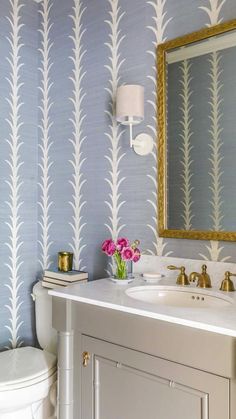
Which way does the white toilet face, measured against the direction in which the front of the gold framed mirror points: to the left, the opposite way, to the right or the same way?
the same way

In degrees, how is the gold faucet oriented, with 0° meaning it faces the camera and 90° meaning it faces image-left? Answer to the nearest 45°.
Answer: approximately 45°

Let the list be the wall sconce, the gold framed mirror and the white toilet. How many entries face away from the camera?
0

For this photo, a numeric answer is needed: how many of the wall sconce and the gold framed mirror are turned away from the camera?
0

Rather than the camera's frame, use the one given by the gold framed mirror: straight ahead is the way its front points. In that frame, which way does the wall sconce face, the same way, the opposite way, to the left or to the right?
the same way

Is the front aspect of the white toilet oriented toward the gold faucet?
no

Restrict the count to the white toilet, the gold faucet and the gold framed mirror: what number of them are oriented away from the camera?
0

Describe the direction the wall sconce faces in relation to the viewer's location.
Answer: facing the viewer and to the left of the viewer

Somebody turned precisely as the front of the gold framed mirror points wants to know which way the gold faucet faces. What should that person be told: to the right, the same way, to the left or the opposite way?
the same way
